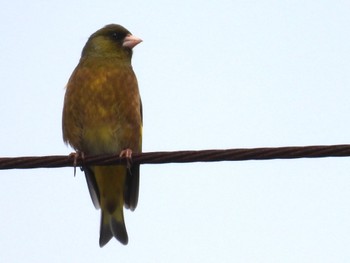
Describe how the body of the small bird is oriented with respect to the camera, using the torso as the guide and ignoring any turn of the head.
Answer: toward the camera
